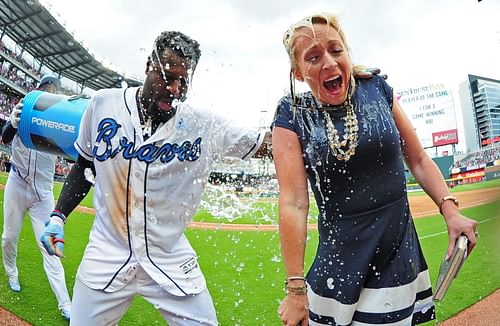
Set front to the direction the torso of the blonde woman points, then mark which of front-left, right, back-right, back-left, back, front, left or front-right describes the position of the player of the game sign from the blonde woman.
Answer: back

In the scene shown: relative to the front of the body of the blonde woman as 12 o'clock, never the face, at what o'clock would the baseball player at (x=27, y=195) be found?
The baseball player is roughly at 4 o'clock from the blonde woman.

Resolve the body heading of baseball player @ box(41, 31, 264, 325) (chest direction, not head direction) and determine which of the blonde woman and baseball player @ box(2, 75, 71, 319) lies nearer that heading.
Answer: the blonde woman

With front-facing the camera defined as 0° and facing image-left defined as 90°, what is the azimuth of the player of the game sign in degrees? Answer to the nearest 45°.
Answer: approximately 0°

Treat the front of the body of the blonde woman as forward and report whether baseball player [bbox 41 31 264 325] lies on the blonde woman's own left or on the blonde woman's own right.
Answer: on the blonde woman's own right

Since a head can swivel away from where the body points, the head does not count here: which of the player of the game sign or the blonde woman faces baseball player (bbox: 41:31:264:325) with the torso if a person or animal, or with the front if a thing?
the player of the game sign

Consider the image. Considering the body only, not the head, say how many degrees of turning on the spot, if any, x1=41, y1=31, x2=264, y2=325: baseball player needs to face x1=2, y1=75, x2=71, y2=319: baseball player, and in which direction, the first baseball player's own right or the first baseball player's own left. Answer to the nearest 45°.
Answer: approximately 135° to the first baseball player's own right

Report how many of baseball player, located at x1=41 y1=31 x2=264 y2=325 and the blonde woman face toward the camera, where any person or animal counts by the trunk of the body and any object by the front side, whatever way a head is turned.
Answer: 2

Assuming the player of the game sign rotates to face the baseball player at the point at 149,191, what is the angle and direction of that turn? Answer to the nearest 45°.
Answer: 0° — it already faces them
